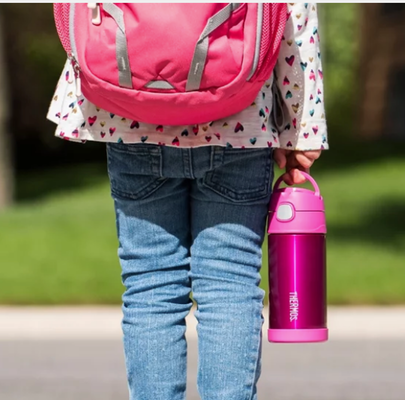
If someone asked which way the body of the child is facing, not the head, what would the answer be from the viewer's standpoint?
away from the camera
